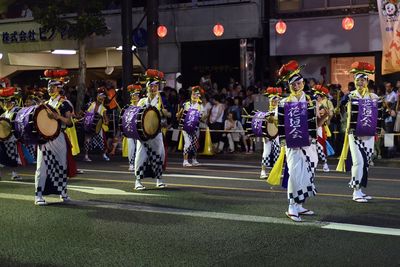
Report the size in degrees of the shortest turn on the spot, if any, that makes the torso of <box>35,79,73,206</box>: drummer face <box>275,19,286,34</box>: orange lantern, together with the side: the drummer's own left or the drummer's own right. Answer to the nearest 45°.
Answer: approximately 180°

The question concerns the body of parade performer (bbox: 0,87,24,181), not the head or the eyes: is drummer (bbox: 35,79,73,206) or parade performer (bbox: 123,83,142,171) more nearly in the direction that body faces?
the drummer

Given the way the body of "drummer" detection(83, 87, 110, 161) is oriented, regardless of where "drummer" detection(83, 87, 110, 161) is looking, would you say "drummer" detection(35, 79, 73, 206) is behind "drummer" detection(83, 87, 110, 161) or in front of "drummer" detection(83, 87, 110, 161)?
in front

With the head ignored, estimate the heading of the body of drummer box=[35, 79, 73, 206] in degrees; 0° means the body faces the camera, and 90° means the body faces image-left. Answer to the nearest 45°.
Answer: approximately 45°

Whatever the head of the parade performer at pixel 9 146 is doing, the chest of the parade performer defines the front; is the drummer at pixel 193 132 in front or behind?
behind

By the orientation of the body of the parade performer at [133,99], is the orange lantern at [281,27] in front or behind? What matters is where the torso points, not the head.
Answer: behind

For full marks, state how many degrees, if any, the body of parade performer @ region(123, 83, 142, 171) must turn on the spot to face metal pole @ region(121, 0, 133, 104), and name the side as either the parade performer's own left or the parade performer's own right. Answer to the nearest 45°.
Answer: approximately 135° to the parade performer's own right

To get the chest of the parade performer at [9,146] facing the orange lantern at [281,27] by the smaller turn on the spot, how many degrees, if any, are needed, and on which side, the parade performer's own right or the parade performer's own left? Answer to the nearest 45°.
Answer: approximately 180°

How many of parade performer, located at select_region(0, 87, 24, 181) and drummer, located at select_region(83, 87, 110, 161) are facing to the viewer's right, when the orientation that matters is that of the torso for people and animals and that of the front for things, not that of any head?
0

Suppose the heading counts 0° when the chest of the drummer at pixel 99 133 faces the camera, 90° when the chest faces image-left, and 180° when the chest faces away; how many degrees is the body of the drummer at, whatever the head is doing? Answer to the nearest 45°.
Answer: approximately 45°
